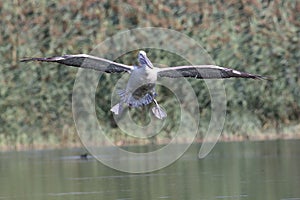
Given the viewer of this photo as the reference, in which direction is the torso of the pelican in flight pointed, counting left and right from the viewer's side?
facing the viewer
